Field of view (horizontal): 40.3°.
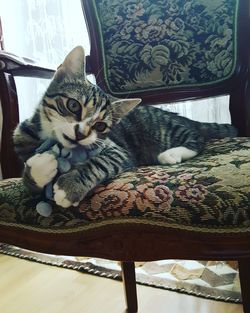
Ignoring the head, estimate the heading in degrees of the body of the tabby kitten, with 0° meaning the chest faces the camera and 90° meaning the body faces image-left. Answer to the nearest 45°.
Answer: approximately 45°
